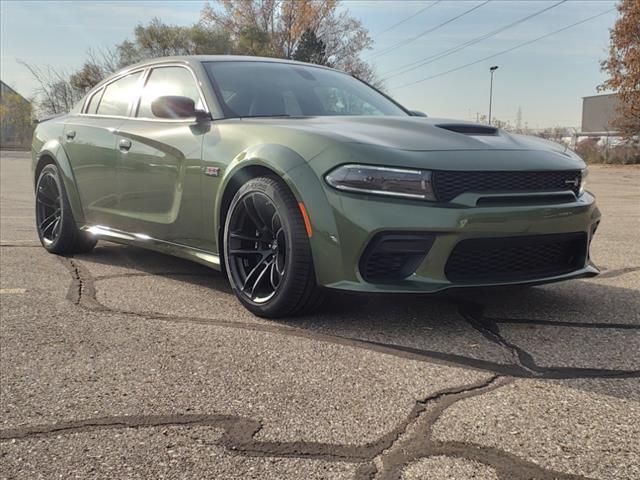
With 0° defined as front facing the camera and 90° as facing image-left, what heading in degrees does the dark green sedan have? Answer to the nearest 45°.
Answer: approximately 315°

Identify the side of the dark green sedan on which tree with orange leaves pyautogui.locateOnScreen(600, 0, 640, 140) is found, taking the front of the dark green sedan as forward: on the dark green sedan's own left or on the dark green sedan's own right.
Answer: on the dark green sedan's own left
